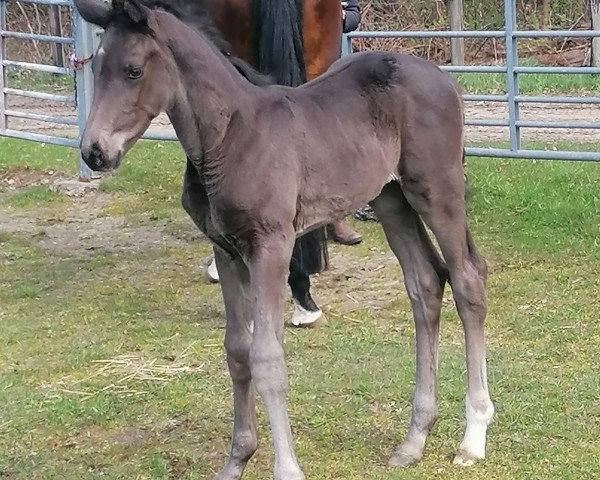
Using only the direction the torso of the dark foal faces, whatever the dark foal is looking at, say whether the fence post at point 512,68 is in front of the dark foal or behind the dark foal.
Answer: behind

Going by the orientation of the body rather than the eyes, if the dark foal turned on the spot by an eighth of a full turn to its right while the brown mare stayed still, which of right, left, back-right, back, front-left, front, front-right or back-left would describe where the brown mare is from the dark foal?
right

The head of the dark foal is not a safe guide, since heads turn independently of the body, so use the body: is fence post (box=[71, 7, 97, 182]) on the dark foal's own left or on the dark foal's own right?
on the dark foal's own right

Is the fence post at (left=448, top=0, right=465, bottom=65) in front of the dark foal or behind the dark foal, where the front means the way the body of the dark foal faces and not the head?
behind

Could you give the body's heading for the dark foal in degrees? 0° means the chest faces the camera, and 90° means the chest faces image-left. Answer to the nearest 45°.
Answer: approximately 45°
